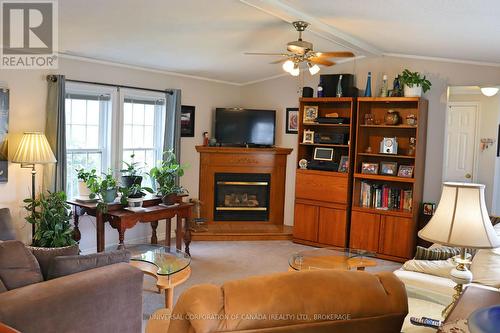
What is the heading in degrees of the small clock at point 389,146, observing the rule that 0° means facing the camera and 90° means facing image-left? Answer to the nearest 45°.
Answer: approximately 0°

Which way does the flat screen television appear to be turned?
toward the camera

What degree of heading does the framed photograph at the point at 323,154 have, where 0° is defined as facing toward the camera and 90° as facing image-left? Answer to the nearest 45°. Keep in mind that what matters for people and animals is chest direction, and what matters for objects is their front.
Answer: approximately 0°

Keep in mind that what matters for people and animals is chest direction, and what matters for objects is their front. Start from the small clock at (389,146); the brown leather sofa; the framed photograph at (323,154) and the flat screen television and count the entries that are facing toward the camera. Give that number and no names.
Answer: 3

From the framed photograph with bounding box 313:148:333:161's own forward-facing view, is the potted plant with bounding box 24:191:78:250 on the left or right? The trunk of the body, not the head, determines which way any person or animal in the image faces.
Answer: on its right

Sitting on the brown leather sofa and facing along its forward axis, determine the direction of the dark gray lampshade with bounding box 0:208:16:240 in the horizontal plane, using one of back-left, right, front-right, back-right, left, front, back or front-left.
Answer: front-left

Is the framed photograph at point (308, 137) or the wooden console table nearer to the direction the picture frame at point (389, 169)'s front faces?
the wooden console table

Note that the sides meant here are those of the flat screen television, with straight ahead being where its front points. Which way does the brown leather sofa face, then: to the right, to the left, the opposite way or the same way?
the opposite way

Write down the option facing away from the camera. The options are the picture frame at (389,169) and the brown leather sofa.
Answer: the brown leather sofa

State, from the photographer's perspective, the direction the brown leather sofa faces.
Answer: facing away from the viewer

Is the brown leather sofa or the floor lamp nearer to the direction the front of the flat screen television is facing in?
the brown leather sofa

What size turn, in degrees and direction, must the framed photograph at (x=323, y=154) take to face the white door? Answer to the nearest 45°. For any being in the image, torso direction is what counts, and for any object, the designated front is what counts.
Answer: approximately 90° to its left

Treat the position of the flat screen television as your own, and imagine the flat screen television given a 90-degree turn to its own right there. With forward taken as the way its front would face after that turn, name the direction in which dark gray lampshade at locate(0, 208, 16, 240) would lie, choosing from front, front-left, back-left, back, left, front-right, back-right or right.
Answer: front-left

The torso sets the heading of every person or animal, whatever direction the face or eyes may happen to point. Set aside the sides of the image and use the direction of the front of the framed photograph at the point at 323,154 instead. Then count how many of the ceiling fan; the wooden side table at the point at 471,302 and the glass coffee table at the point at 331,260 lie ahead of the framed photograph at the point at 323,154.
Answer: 3

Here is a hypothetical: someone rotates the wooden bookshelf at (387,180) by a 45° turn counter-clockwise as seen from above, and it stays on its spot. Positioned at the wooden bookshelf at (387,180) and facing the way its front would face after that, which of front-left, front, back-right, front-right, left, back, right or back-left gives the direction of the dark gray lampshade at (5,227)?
front-right

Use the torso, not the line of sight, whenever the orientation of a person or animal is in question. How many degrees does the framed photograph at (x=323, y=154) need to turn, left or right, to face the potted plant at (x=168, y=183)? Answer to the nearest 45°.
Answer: approximately 45° to its right

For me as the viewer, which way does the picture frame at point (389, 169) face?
facing the viewer and to the left of the viewer

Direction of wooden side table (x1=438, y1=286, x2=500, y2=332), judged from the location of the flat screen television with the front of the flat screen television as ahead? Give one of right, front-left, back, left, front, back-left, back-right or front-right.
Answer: front

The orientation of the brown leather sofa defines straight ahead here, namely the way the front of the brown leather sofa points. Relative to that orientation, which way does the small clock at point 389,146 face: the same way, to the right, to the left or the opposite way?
the opposite way

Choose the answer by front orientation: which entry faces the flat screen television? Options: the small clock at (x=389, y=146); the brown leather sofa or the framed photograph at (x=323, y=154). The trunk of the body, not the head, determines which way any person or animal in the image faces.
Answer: the brown leather sofa
